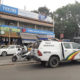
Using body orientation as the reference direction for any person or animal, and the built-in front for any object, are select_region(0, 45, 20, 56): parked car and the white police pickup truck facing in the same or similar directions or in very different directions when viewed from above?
very different directions

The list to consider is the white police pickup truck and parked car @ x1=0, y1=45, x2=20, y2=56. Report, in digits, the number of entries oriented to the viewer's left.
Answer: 1
